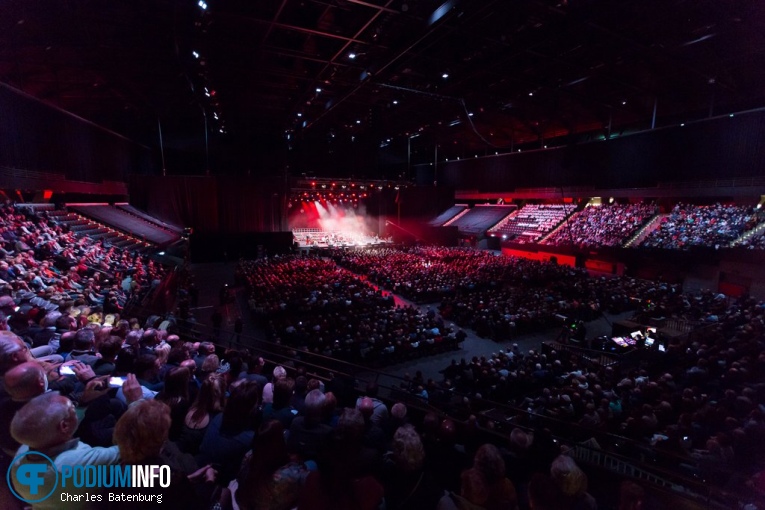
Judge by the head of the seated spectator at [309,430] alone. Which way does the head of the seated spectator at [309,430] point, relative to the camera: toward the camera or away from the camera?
away from the camera

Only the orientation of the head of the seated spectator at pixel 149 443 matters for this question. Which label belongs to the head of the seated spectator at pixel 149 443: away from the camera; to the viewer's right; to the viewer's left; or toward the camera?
away from the camera

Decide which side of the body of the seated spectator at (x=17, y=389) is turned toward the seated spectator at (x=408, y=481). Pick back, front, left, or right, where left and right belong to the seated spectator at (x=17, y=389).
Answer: right

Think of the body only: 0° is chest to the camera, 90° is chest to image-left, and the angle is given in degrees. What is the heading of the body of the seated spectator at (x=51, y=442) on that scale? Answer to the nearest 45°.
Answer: approximately 225°

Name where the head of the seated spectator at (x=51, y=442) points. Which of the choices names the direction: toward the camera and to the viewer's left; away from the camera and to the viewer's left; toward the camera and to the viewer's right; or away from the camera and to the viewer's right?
away from the camera and to the viewer's right

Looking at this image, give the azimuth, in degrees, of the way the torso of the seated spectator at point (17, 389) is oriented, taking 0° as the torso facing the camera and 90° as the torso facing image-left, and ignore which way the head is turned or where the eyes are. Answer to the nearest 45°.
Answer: approximately 225°

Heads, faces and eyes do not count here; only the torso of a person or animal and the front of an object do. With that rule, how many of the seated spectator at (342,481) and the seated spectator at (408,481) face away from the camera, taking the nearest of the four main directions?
2

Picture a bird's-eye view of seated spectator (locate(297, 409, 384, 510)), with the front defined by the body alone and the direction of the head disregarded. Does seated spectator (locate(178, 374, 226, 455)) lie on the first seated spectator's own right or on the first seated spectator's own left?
on the first seated spectator's own left

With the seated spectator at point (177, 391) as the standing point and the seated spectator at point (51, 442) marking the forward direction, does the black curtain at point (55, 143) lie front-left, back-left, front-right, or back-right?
back-right

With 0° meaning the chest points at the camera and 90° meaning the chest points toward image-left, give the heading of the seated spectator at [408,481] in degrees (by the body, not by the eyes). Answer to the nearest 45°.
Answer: approximately 180°

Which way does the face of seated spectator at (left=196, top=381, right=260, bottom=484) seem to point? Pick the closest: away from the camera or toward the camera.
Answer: away from the camera

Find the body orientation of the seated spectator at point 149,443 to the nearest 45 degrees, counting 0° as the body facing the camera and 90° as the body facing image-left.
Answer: approximately 225°
